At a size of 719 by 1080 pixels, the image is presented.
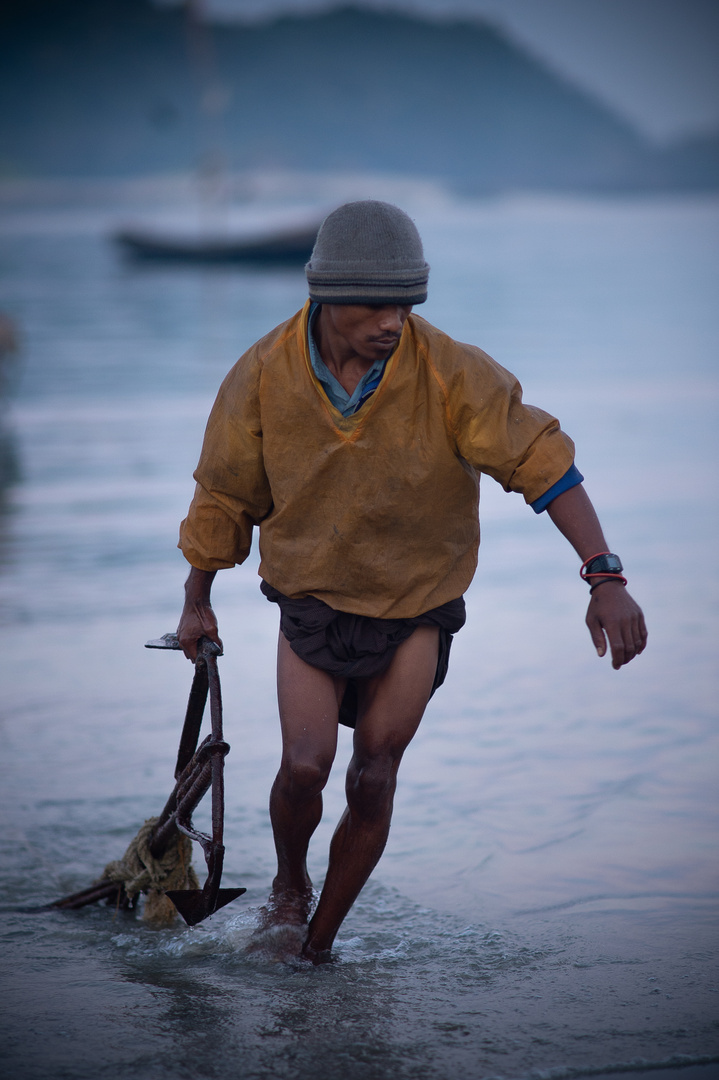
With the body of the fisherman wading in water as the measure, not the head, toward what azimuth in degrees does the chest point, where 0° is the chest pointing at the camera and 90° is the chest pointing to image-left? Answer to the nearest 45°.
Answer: approximately 0°

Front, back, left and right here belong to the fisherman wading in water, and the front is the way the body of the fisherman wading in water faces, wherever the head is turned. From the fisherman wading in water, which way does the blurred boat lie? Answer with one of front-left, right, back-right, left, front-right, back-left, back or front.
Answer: back
